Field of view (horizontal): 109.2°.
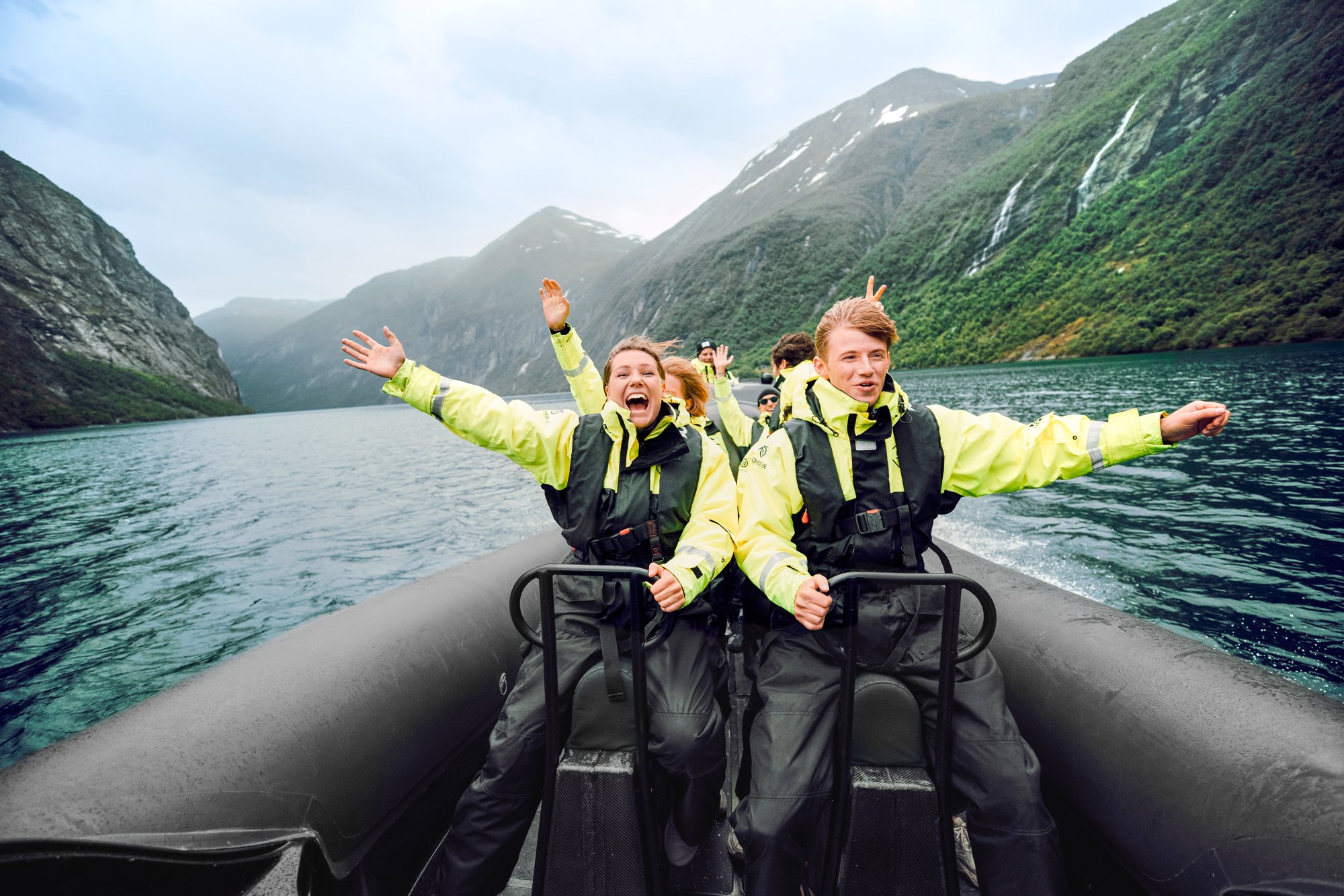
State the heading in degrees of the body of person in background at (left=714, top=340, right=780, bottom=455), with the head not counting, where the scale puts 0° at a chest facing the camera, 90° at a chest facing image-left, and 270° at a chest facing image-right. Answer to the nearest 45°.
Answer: approximately 0°

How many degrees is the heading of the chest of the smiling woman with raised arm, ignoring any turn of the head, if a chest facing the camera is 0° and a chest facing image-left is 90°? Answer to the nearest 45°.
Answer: approximately 0°

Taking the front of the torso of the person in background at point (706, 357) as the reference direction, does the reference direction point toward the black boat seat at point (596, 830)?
yes

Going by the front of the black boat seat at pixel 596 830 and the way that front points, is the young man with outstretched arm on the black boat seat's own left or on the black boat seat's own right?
on the black boat seat's own left

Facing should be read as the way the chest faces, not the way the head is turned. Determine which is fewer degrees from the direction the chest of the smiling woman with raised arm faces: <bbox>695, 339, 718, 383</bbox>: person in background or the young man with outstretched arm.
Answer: the young man with outstretched arm

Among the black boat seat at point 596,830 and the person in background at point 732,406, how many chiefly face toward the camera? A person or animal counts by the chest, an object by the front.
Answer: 2
